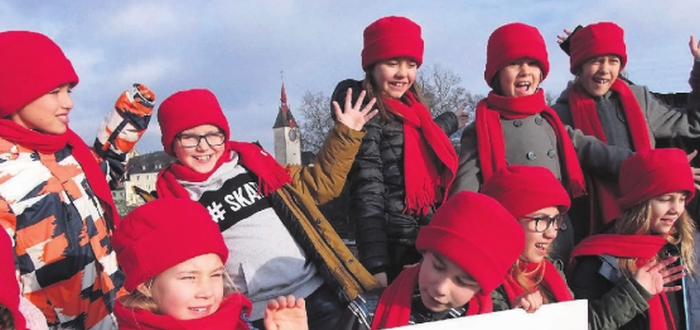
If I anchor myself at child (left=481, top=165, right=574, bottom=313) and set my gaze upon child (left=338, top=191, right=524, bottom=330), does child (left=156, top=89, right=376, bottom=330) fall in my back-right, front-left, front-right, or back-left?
front-right

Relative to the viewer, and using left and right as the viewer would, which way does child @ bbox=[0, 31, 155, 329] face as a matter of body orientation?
facing the viewer and to the right of the viewer

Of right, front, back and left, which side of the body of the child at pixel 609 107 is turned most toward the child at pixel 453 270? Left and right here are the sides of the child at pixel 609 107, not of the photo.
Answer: front

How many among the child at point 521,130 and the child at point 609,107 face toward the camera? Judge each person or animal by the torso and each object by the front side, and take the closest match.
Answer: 2

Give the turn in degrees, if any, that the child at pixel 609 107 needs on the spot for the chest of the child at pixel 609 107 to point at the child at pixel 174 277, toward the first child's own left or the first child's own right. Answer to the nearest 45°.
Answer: approximately 45° to the first child's own right

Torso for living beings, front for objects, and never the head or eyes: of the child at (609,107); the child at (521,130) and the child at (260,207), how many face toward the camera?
3

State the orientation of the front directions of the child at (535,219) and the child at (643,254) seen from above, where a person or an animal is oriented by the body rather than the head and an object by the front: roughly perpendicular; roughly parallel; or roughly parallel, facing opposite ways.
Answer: roughly parallel

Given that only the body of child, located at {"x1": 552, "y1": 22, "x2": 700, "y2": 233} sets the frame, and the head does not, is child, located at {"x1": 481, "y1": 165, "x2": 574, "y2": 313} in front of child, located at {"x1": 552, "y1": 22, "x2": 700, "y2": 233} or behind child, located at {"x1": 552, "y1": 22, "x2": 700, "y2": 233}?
in front

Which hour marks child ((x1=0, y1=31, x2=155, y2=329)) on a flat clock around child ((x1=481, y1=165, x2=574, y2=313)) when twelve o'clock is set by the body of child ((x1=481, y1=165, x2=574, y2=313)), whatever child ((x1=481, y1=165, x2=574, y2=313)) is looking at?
child ((x1=0, y1=31, x2=155, y2=329)) is roughly at 4 o'clock from child ((x1=481, y1=165, x2=574, y2=313)).

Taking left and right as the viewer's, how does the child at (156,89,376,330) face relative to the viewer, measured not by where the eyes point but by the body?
facing the viewer

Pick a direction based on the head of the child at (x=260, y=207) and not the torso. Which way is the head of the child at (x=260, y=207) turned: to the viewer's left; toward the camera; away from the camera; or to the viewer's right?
toward the camera

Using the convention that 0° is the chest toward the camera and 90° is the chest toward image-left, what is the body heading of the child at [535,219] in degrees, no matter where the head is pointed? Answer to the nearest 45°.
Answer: approximately 315°

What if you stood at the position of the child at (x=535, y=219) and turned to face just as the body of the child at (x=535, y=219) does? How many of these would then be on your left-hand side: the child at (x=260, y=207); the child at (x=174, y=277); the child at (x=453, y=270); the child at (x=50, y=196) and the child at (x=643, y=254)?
1

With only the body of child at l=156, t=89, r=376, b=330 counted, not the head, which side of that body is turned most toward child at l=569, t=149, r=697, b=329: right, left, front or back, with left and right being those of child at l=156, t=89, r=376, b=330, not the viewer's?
left

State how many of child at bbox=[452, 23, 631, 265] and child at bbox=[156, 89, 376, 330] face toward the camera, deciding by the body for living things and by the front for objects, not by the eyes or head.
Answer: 2

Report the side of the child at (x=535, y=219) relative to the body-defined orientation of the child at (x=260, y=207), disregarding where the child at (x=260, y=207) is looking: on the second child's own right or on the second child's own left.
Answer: on the second child's own left

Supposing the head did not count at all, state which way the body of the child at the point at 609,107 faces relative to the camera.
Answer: toward the camera
